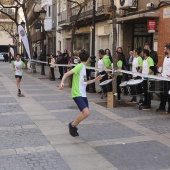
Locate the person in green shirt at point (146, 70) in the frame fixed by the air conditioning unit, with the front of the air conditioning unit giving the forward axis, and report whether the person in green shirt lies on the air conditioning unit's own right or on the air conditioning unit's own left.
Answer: on the air conditioning unit's own left

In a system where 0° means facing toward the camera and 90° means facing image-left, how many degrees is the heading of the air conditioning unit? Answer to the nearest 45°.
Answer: approximately 45°

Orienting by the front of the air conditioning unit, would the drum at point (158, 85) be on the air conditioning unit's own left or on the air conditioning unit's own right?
on the air conditioning unit's own left
